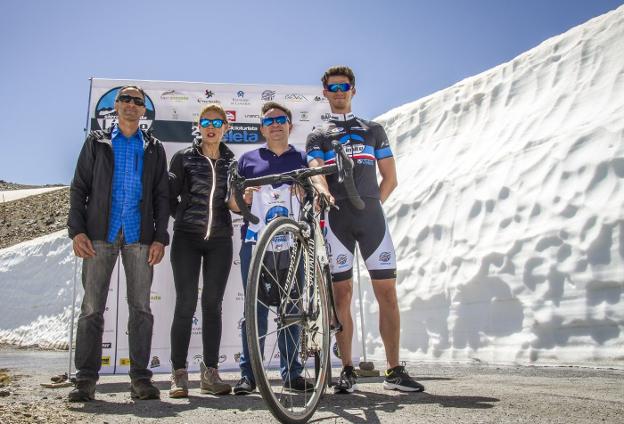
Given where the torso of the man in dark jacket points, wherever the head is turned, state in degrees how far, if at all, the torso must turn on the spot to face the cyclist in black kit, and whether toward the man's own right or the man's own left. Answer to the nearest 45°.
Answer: approximately 90° to the man's own left

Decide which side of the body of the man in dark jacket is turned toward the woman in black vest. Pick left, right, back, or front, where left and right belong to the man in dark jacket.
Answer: left

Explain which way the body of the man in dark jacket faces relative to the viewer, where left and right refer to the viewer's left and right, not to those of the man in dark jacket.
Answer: facing the viewer

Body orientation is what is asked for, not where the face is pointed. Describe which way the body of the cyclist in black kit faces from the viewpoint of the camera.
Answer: toward the camera

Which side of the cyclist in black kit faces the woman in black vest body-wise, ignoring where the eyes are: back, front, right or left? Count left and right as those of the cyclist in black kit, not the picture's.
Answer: right

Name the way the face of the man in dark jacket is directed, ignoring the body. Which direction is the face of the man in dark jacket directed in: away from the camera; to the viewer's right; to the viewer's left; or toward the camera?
toward the camera

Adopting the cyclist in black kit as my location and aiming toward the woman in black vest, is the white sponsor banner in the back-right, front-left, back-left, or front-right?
front-right

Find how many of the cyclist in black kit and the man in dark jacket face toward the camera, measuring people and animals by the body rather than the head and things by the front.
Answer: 2

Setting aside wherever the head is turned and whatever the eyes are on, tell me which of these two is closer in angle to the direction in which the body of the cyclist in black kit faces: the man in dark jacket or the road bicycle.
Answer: the road bicycle

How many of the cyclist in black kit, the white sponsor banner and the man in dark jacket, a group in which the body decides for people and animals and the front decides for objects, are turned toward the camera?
3

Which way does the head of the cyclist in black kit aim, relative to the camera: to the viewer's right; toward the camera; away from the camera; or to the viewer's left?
toward the camera

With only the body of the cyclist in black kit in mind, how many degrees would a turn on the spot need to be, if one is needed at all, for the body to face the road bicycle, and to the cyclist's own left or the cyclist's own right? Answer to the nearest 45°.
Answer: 0° — they already face it

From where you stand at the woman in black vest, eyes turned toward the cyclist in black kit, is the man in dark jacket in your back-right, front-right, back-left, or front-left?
back-right

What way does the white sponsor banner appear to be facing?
toward the camera

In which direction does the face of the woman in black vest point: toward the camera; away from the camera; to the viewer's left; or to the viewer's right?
toward the camera
